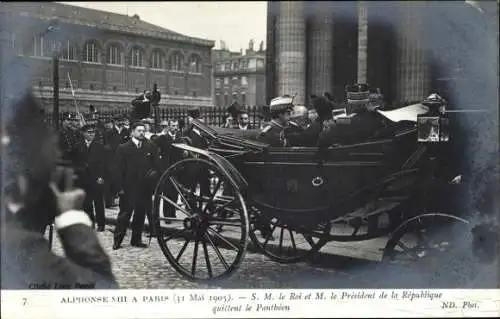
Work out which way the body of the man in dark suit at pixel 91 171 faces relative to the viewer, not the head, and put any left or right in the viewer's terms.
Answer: facing the viewer

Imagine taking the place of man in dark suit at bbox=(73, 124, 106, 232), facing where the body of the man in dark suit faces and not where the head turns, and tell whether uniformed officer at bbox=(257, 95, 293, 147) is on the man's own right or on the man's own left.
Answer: on the man's own left

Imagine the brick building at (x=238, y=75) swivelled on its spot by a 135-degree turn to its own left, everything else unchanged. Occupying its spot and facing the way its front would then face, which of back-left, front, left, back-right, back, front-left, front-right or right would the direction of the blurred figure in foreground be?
back

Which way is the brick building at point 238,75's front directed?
toward the camera
